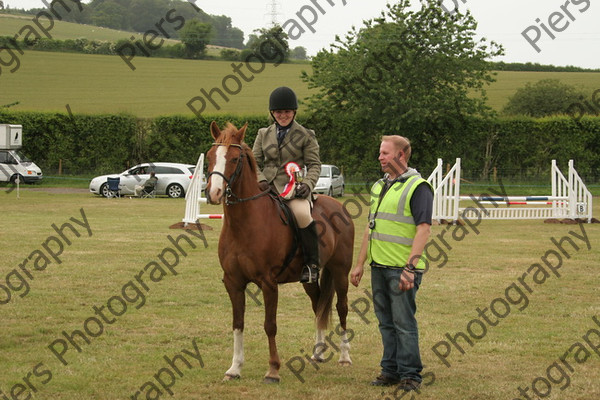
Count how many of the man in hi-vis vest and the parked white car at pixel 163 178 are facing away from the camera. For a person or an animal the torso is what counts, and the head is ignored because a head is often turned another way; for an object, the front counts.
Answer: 0

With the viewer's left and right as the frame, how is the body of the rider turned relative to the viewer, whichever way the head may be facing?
facing the viewer and to the left of the viewer

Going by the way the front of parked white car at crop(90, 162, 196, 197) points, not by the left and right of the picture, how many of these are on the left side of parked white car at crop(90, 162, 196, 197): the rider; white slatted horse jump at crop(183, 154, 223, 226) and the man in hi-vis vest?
3

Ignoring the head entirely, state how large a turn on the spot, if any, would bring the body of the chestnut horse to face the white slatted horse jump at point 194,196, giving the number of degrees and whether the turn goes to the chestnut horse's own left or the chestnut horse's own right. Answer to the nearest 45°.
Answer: approximately 135° to the chestnut horse's own right

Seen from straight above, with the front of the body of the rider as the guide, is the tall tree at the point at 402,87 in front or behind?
behind

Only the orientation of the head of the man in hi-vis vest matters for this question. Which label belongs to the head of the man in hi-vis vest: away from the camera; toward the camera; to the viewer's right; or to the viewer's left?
to the viewer's left

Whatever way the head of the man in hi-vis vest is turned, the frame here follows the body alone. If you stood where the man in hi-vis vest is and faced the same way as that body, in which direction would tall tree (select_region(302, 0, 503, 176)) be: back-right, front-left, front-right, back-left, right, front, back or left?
back-right

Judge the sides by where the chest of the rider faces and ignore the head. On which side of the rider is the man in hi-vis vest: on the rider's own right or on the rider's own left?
on the rider's own left

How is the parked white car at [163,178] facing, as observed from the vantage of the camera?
facing to the left of the viewer

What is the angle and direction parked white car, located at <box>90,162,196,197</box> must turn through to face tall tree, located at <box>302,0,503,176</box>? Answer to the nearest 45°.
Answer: approximately 180°

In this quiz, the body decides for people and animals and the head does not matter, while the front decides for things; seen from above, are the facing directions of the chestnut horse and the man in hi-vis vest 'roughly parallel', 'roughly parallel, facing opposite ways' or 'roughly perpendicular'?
roughly parallel

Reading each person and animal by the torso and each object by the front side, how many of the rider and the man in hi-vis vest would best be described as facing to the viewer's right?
0

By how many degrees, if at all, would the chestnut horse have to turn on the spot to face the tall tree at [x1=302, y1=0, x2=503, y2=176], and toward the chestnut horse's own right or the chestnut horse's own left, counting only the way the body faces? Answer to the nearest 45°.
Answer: approximately 135° to the chestnut horse's own right

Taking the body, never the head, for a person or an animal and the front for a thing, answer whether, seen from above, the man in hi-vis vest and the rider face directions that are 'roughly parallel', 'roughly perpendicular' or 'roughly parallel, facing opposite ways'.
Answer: roughly parallel
